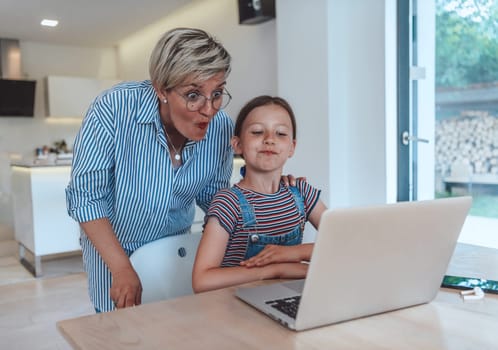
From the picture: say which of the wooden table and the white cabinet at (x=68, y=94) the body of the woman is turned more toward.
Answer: the wooden table

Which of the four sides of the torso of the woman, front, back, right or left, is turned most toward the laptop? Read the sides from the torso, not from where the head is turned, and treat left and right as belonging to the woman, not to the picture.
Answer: front

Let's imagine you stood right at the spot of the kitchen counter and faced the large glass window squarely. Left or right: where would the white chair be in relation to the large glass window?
right

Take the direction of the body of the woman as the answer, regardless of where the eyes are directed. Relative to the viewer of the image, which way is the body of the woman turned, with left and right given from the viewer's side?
facing the viewer and to the right of the viewer

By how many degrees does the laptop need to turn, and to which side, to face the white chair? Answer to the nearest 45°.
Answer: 0° — it already faces it

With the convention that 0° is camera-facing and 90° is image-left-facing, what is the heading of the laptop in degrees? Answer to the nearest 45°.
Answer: approximately 135°

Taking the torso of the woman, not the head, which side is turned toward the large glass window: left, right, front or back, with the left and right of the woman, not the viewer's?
left

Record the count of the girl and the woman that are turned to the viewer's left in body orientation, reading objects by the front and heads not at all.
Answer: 0

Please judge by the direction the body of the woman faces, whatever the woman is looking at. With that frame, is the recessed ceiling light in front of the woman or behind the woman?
behind

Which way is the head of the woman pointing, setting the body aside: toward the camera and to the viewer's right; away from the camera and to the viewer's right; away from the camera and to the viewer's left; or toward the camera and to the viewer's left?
toward the camera and to the viewer's right

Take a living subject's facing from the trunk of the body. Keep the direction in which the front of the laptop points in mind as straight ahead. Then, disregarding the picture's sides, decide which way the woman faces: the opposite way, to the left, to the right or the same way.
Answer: the opposite way

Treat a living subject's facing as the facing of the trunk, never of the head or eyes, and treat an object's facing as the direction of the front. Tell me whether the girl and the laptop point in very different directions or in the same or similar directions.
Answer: very different directions

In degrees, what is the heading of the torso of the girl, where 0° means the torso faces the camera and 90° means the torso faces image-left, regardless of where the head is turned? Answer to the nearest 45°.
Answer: approximately 315°
